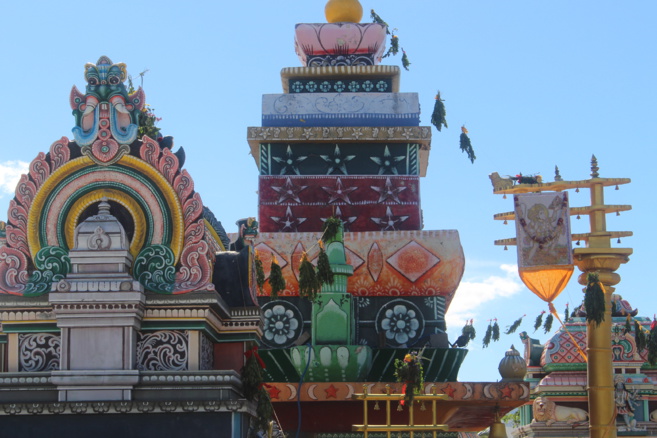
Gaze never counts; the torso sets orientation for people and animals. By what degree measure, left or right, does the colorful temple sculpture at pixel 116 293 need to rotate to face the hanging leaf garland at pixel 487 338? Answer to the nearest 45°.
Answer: approximately 135° to its left

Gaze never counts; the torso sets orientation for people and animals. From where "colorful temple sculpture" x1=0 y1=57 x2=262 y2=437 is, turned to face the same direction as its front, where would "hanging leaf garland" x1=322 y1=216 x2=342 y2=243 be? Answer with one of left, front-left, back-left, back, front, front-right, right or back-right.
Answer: back-left

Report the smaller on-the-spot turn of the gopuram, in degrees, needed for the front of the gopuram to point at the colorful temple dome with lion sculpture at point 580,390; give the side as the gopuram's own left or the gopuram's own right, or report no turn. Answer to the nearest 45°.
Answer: approximately 135° to the gopuram's own left

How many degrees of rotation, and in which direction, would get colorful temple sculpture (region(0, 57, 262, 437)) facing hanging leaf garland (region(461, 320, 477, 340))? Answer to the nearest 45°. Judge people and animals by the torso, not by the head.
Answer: approximately 135° to its left

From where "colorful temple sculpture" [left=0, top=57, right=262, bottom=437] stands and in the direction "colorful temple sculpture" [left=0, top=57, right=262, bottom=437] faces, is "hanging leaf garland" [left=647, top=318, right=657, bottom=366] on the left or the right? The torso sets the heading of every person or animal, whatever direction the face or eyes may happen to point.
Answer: on its left

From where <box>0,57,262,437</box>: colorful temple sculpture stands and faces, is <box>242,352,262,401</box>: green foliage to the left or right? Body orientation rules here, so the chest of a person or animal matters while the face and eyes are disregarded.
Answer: on its left

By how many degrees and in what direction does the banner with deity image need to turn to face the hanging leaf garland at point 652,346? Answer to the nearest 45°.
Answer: approximately 135° to its left
